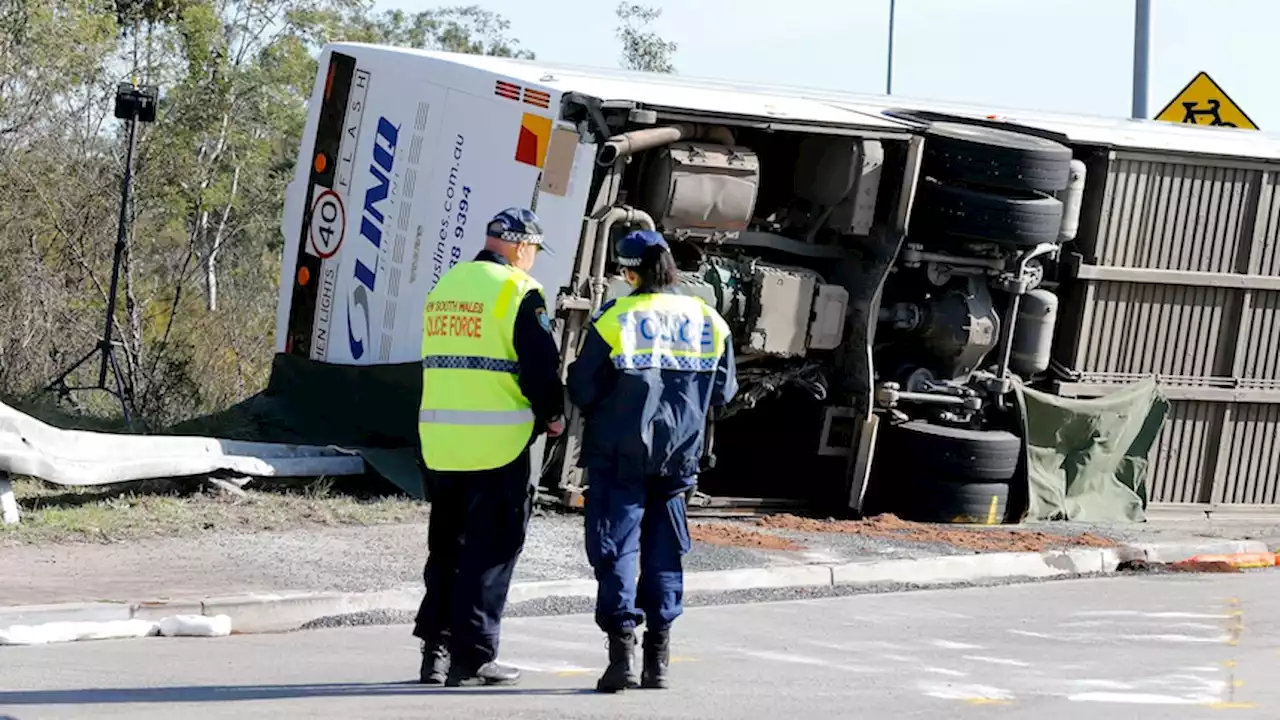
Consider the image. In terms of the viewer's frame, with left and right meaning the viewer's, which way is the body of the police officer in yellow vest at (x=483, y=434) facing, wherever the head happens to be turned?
facing away from the viewer and to the right of the viewer

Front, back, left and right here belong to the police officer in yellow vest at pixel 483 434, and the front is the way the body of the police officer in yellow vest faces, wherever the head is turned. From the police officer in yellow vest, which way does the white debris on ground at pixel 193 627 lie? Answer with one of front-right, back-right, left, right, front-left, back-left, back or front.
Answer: left

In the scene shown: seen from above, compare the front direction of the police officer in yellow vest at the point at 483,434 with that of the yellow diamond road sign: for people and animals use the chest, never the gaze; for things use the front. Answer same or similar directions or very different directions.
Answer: very different directions

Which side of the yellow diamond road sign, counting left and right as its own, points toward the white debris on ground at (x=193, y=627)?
front

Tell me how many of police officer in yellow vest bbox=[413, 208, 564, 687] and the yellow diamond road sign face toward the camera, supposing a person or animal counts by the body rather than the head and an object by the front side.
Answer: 1

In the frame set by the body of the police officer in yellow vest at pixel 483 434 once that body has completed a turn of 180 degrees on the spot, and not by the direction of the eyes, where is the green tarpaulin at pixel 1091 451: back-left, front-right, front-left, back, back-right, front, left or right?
back

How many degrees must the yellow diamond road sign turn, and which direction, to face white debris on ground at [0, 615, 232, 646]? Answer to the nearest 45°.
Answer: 0° — it already faces it

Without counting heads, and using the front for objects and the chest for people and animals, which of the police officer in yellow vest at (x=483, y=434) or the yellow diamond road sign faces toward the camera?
the yellow diamond road sign

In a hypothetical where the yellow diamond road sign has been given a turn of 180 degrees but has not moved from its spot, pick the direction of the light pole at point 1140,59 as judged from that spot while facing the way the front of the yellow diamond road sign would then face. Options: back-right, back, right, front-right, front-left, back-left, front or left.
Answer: front-left

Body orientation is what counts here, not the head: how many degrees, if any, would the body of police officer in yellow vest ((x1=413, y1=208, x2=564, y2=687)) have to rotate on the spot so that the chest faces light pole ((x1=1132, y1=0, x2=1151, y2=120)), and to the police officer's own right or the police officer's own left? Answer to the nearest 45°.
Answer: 0° — they already face it

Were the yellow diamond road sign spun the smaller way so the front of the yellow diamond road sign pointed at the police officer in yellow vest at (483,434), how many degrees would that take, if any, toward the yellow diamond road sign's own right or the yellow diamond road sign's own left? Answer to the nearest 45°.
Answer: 0° — it already faces them

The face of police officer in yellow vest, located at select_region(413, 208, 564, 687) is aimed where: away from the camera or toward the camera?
away from the camera

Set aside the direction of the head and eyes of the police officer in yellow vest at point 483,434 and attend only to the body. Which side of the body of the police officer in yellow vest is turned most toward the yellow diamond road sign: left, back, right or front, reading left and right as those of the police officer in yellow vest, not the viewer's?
front

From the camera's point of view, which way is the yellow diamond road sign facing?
toward the camera
